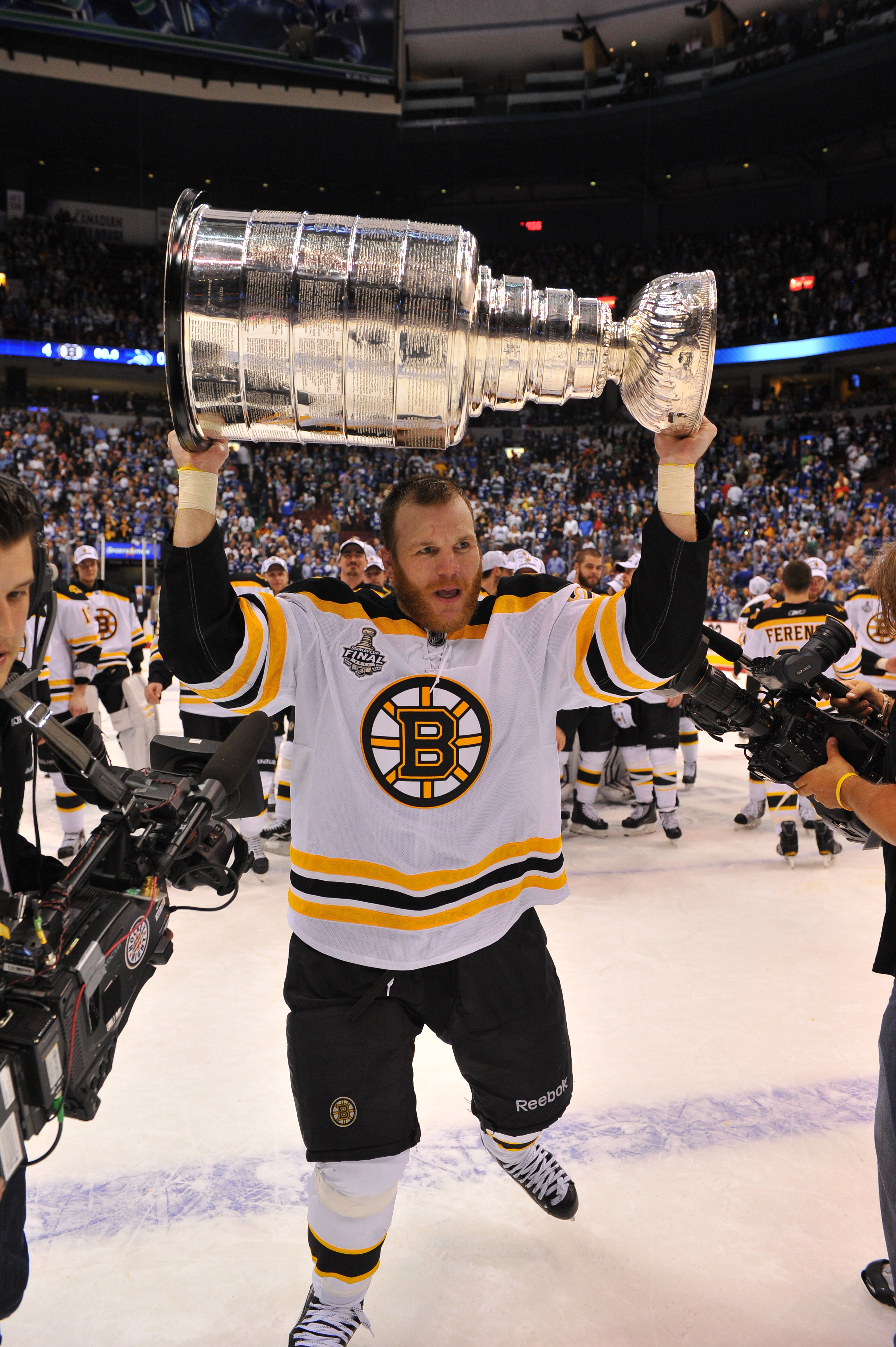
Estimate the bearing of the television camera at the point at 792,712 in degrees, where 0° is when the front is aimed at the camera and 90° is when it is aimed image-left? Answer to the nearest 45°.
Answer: approximately 90°

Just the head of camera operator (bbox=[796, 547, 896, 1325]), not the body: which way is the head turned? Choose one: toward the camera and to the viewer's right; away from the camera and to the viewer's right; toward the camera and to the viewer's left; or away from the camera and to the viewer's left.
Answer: away from the camera and to the viewer's left

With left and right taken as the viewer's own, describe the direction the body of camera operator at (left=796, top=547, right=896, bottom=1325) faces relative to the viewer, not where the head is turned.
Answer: facing to the left of the viewer

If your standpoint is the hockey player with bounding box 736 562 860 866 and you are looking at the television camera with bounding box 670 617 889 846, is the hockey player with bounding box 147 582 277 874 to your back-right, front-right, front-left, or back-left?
front-right

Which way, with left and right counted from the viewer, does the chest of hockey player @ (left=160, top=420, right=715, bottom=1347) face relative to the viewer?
facing the viewer

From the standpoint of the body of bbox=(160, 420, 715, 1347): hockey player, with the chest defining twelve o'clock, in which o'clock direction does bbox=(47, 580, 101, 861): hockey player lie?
bbox=(47, 580, 101, 861): hockey player is roughly at 5 o'clock from bbox=(160, 420, 715, 1347): hockey player.

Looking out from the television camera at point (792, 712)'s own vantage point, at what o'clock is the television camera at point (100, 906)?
the television camera at point (100, 906) is roughly at 10 o'clock from the television camera at point (792, 712).

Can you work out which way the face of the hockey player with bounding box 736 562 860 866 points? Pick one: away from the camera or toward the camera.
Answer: away from the camera

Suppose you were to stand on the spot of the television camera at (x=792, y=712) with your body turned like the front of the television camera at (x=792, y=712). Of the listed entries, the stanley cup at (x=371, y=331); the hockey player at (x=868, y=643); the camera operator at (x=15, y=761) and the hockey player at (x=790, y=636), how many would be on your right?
2

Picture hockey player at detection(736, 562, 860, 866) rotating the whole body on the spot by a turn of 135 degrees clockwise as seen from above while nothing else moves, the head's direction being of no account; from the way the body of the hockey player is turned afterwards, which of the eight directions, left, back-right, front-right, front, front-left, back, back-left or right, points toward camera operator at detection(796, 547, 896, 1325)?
front-right

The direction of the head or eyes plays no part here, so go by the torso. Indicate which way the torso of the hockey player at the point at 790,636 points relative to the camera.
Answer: away from the camera

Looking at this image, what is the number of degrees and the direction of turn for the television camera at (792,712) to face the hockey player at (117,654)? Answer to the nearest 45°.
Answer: approximately 45° to its right

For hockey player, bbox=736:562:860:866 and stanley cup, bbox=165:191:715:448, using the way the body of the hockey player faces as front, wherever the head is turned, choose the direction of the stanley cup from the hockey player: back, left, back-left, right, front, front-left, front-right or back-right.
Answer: back
